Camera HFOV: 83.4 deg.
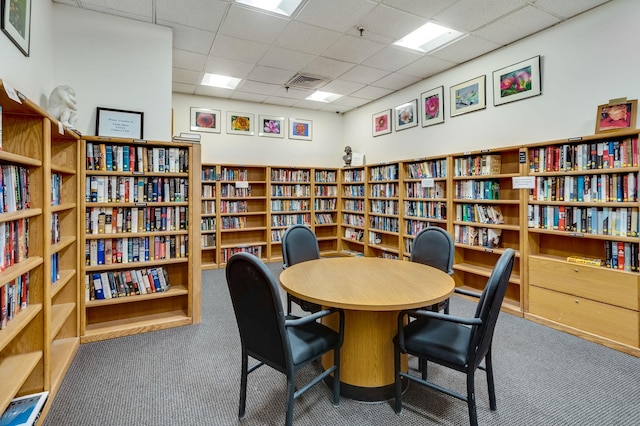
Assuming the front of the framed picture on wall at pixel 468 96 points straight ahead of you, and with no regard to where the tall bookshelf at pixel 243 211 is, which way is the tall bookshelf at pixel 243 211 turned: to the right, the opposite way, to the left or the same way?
to the left

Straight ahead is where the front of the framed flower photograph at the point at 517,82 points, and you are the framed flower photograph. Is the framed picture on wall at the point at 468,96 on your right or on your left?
on your right

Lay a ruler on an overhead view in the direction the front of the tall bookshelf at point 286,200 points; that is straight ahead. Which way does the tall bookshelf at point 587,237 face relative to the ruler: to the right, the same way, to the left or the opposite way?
to the right

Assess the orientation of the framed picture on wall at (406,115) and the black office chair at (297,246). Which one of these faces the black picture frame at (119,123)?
the framed picture on wall

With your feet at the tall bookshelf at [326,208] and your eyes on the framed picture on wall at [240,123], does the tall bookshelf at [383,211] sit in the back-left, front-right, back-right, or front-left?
back-left

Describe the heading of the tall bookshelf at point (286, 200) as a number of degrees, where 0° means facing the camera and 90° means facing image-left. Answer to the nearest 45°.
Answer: approximately 0°

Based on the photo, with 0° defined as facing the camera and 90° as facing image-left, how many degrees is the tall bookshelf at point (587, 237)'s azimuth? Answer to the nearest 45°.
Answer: approximately 45°

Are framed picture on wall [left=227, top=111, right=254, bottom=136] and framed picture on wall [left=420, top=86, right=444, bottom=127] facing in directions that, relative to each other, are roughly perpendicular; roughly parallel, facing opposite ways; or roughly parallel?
roughly perpendicular
